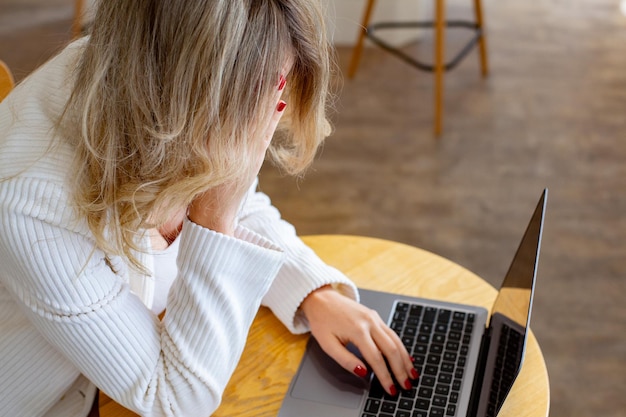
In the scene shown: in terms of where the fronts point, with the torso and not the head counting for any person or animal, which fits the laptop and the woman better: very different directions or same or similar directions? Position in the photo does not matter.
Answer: very different directions

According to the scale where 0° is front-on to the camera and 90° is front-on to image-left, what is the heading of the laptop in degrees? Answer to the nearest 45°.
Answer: approximately 90°

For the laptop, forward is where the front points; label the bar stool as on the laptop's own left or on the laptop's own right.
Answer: on the laptop's own right

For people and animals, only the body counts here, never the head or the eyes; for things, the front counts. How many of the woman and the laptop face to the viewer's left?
1

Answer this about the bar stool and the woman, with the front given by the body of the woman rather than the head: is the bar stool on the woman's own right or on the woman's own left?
on the woman's own left
